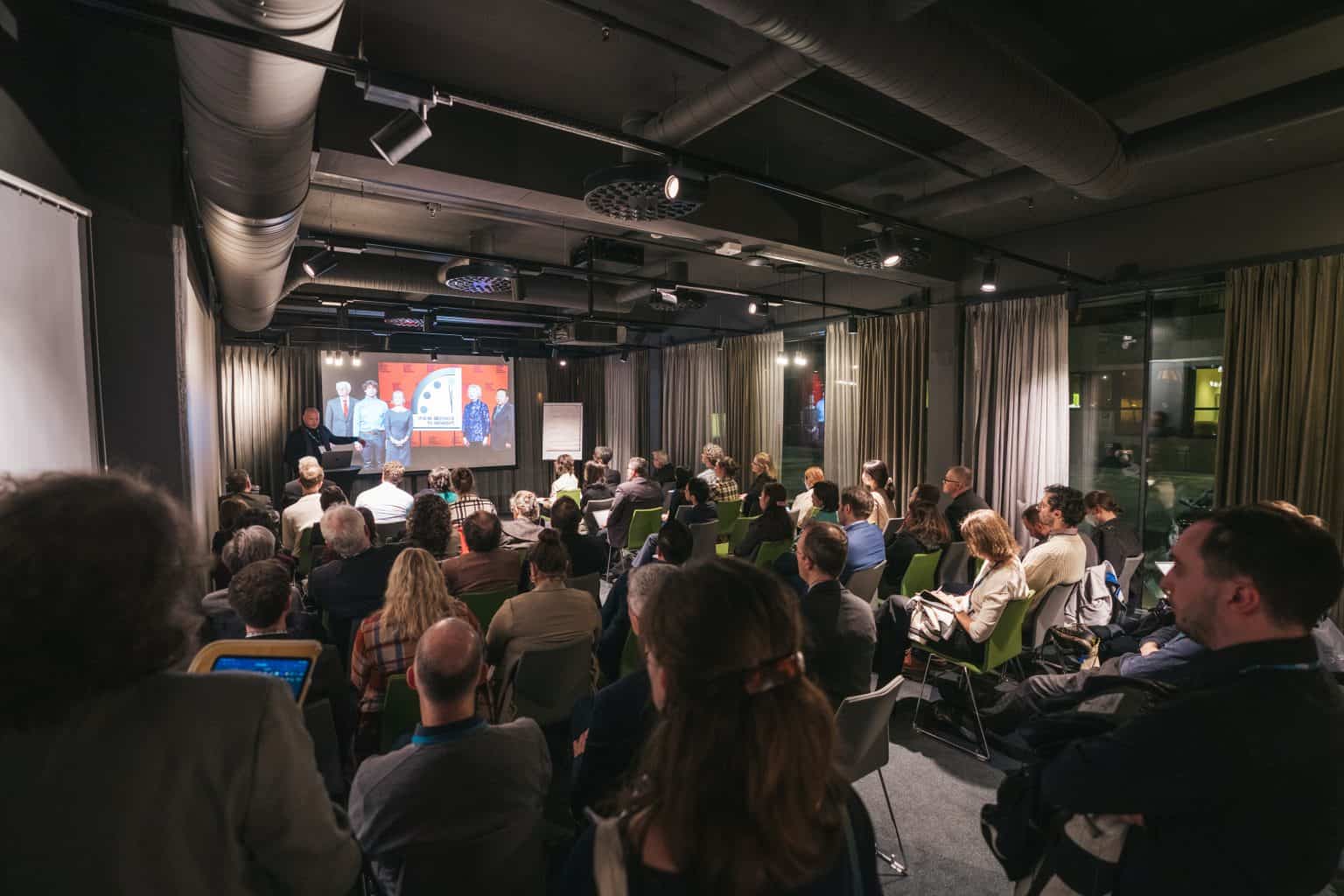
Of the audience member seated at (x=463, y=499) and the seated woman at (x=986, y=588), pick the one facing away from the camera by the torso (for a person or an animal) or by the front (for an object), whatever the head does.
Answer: the audience member seated

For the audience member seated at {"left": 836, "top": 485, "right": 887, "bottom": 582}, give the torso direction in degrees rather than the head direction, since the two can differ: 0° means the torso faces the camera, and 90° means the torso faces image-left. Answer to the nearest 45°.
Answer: approximately 135°

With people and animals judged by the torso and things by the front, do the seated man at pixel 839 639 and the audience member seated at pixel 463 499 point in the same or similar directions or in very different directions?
same or similar directions

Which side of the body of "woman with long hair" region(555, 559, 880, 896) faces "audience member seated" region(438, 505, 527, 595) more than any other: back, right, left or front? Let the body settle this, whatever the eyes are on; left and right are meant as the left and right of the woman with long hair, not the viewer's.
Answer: front

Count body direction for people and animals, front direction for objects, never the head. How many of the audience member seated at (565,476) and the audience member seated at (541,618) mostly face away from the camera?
2

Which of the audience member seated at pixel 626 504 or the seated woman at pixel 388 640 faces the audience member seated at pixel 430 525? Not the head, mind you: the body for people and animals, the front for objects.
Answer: the seated woman

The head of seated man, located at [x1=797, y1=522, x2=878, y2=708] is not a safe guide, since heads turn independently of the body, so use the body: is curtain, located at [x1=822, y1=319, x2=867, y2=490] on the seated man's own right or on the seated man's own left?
on the seated man's own right

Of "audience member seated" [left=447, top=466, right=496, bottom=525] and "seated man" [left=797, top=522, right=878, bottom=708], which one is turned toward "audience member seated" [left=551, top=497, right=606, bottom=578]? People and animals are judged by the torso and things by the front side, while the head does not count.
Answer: the seated man

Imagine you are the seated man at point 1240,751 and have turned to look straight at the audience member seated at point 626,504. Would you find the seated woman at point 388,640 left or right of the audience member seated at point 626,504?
left

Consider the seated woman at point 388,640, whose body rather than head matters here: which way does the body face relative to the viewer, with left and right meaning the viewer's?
facing away from the viewer

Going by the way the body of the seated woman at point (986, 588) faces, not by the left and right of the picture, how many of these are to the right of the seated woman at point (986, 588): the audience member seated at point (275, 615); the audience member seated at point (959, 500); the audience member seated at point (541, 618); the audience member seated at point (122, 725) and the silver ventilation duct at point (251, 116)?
1

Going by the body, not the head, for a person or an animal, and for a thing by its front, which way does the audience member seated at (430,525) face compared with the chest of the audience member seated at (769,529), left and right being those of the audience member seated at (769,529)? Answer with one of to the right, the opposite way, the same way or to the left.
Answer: the same way

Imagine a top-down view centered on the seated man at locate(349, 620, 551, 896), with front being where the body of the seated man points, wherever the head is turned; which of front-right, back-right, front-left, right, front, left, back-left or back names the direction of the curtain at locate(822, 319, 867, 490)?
front-right

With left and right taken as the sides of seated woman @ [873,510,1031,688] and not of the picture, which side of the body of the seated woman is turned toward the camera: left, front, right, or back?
left

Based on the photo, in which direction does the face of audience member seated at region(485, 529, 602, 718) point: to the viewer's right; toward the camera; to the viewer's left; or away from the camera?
away from the camera

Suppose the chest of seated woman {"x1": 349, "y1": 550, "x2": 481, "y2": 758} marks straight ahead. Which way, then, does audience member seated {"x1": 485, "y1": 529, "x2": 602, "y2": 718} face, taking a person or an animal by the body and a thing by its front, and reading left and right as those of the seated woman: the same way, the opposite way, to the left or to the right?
the same way

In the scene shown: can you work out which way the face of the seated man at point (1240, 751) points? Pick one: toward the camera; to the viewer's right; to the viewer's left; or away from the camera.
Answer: to the viewer's left

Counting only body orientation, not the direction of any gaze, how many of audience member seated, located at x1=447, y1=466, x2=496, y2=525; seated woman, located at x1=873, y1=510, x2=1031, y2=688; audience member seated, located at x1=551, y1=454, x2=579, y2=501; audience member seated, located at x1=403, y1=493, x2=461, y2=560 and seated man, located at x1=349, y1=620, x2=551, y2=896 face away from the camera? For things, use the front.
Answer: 4

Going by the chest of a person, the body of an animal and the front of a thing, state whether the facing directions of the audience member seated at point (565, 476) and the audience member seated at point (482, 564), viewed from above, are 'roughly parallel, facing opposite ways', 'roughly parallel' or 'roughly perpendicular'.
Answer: roughly parallel
